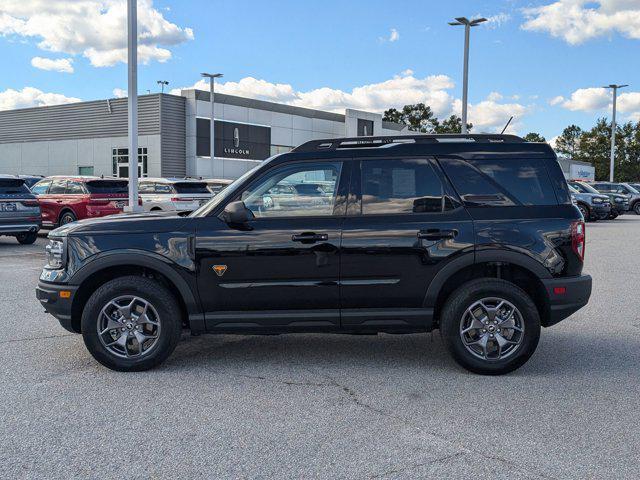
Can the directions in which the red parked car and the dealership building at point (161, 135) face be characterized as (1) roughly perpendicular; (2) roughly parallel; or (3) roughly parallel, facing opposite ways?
roughly parallel, facing opposite ways

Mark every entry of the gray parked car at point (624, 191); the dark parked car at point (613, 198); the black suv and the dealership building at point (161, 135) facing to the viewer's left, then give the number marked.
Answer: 1

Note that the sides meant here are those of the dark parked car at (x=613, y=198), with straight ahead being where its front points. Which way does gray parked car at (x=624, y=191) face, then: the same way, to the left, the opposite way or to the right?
the same way

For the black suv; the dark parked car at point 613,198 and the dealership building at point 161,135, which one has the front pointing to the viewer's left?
the black suv

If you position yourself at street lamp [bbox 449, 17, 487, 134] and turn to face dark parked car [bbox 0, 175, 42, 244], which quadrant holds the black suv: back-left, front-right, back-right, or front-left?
front-left

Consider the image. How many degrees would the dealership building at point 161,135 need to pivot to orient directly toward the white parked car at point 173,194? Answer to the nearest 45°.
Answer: approximately 45° to its right

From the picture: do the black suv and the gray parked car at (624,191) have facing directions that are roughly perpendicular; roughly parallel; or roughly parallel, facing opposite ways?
roughly perpendicular

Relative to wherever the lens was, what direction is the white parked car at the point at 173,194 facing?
facing away from the viewer and to the left of the viewer

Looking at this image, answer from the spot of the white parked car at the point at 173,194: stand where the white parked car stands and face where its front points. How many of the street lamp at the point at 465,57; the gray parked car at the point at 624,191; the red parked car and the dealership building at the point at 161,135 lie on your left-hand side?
1

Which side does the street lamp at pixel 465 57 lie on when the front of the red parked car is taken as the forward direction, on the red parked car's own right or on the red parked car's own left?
on the red parked car's own right

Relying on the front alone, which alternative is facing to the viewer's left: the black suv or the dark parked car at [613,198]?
the black suv

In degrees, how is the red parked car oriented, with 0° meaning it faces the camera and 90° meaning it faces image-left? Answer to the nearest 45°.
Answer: approximately 135°

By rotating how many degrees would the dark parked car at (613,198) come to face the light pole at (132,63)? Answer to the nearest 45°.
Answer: approximately 90° to its right

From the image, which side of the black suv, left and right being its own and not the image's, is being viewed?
left

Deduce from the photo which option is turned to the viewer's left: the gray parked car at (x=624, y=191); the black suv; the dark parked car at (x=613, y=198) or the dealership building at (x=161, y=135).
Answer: the black suv

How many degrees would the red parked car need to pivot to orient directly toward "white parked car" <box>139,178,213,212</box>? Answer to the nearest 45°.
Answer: approximately 90° to its right

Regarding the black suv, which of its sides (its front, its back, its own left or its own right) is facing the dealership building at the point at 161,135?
right
